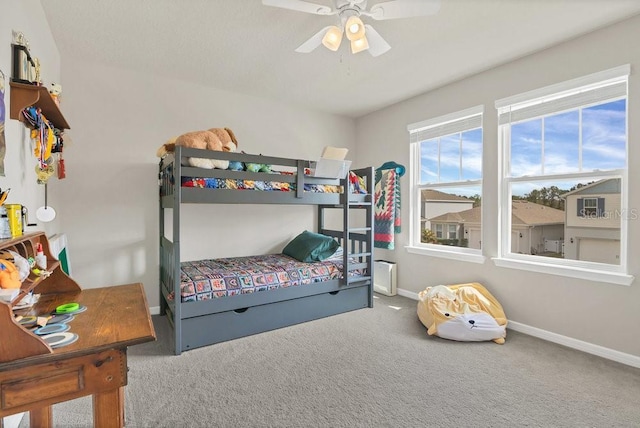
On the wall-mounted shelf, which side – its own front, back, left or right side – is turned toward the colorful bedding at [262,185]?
front

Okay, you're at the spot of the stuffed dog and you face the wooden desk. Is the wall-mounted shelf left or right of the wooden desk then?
right

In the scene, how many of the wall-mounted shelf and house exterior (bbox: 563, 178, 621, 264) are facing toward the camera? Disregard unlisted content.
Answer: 1

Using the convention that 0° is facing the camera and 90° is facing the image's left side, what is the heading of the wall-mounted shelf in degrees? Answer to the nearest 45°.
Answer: approximately 270°

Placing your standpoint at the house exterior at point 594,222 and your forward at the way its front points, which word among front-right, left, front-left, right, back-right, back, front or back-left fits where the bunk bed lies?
front-right

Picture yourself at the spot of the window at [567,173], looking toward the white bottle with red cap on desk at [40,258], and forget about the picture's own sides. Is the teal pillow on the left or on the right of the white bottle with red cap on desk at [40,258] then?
right

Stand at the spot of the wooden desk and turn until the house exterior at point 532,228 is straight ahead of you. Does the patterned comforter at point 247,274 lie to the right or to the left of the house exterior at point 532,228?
left

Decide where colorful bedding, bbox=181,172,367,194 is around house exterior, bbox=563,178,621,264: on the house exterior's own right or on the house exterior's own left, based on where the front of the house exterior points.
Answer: on the house exterior's own right
